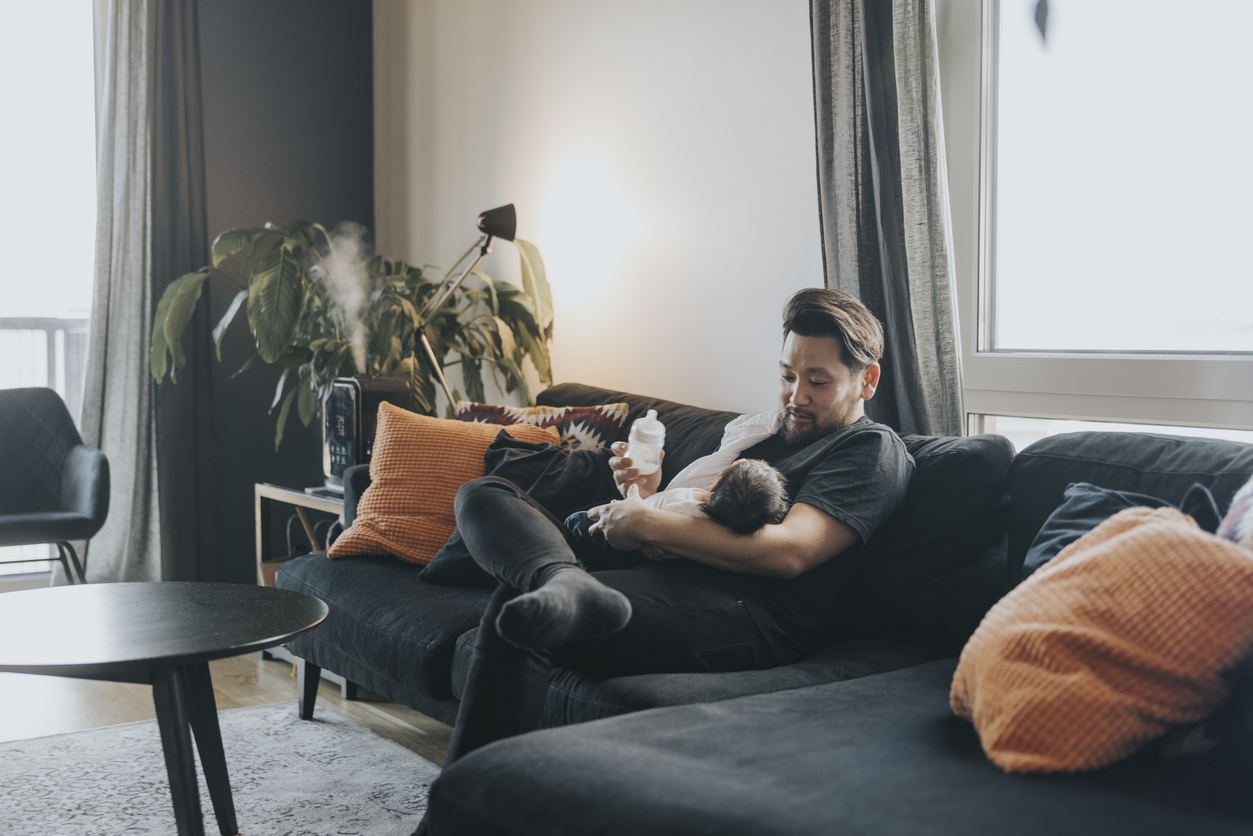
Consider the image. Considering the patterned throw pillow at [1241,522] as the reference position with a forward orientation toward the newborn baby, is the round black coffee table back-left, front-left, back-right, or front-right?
front-left

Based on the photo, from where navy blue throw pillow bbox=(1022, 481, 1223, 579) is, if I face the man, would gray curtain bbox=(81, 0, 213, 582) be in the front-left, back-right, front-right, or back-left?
front-right

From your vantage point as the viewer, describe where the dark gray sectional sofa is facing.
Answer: facing the viewer and to the left of the viewer

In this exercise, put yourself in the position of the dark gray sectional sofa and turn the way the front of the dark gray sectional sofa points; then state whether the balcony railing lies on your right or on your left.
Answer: on your right

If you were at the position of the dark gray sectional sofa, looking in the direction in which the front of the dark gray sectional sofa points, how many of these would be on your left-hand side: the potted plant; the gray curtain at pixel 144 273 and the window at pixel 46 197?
0

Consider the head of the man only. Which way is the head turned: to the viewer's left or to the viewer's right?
to the viewer's left

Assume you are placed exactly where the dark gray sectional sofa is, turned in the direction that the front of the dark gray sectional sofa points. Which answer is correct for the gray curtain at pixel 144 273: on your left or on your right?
on your right

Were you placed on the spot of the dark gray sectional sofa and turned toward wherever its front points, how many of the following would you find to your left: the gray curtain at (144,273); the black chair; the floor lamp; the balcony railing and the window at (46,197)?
0

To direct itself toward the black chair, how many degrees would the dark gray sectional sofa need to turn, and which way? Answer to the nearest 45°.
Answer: approximately 90° to its right
